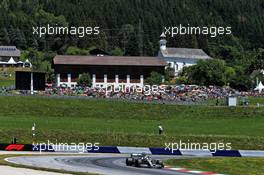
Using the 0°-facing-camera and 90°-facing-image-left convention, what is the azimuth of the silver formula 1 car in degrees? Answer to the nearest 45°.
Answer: approximately 315°
